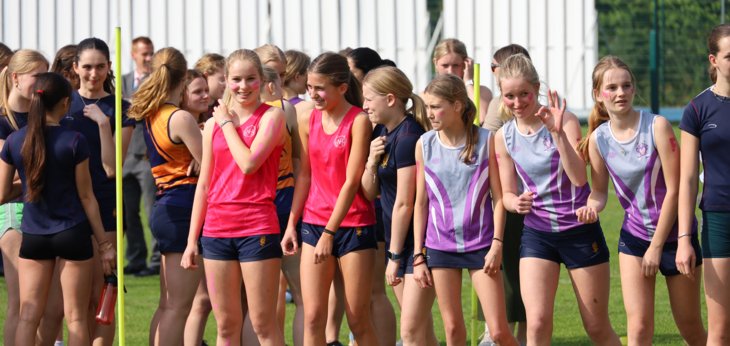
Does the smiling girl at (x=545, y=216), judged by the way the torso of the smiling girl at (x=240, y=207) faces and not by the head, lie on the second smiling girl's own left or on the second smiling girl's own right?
on the second smiling girl's own left

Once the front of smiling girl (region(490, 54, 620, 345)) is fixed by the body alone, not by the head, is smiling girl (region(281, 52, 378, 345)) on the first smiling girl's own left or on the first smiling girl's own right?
on the first smiling girl's own right

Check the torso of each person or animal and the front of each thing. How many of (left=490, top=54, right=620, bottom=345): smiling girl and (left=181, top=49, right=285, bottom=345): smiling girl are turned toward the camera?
2

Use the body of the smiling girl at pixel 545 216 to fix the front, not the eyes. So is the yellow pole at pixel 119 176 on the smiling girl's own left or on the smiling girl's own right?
on the smiling girl's own right

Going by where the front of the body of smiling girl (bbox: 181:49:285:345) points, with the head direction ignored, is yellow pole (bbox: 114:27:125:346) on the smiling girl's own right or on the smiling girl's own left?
on the smiling girl's own right
